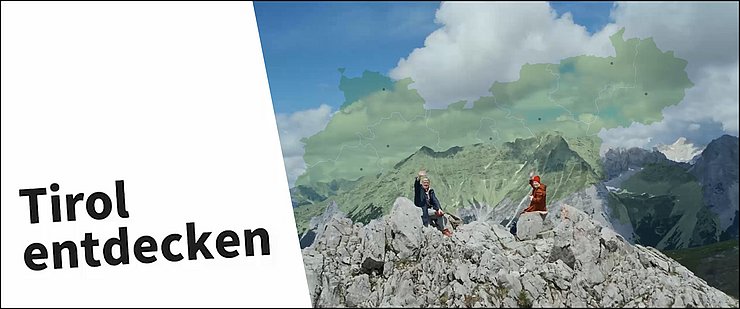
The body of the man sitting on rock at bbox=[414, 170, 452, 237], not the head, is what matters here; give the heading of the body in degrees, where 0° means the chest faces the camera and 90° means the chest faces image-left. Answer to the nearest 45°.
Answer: approximately 315°

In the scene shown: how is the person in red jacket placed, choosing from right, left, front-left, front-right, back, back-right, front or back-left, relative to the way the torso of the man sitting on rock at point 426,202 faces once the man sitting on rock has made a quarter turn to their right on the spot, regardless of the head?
back-left

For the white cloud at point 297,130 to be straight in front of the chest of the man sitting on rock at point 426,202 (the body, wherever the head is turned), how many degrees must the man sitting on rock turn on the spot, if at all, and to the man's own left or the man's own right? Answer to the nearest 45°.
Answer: approximately 135° to the man's own right
